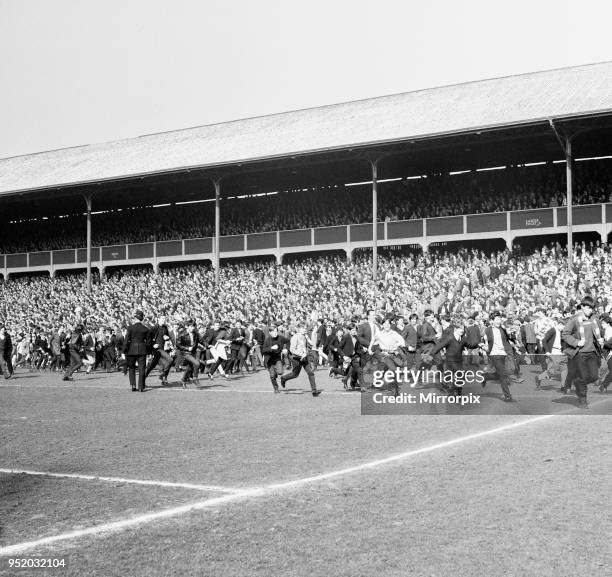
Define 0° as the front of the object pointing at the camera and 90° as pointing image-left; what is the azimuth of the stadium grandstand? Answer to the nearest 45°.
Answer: approximately 45°
